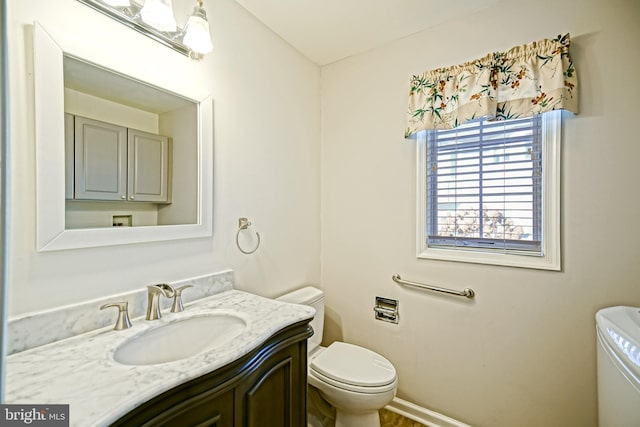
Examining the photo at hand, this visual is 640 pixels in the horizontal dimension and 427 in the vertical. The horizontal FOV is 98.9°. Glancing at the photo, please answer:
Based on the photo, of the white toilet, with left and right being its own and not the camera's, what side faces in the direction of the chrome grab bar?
left

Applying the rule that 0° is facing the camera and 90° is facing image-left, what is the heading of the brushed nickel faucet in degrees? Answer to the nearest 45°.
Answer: approximately 315°

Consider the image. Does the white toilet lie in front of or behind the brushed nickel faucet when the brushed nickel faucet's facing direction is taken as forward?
in front

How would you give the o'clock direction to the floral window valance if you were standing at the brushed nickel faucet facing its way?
The floral window valance is roughly at 11 o'clock from the brushed nickel faucet.

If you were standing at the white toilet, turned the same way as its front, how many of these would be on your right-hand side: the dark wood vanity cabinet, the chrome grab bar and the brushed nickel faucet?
2

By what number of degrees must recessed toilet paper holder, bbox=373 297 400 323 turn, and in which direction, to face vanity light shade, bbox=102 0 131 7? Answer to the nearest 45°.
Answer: approximately 45° to its right

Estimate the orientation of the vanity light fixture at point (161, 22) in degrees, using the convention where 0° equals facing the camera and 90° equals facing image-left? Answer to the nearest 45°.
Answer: approximately 315°

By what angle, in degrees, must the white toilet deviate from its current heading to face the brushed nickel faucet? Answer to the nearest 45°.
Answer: approximately 90° to its right

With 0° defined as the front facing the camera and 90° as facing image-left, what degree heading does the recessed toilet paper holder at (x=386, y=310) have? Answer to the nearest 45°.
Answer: approximately 0°

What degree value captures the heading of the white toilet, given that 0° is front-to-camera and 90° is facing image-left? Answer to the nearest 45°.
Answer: approximately 315°
